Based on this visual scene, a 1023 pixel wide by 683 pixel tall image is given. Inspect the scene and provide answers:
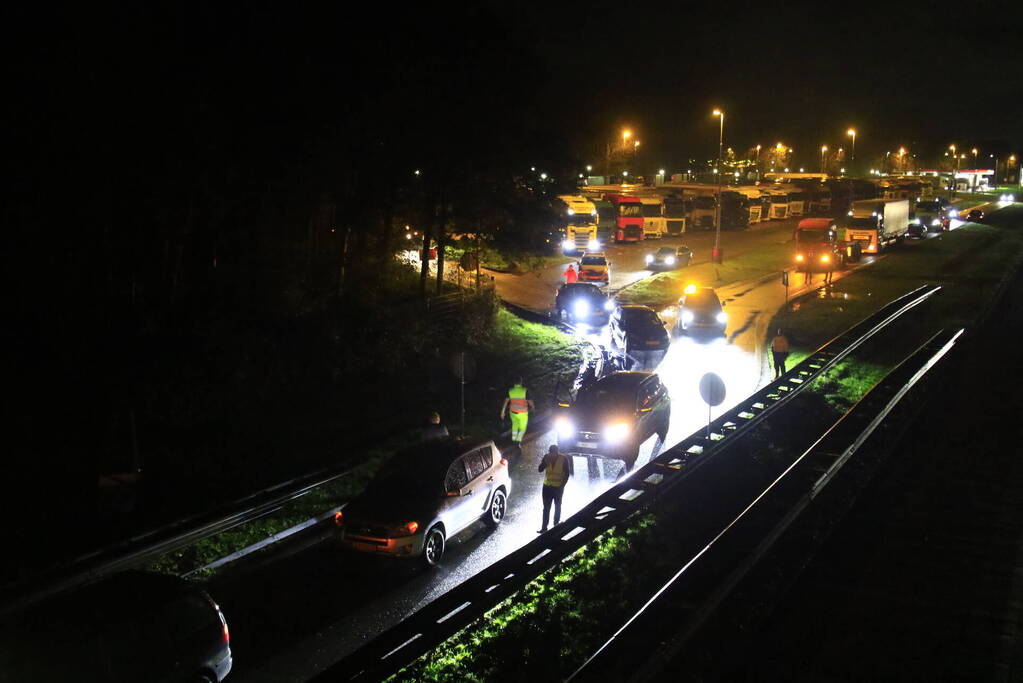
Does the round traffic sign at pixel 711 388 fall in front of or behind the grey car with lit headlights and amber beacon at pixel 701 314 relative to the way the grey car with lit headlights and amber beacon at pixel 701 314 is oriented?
in front

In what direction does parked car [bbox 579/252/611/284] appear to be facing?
toward the camera

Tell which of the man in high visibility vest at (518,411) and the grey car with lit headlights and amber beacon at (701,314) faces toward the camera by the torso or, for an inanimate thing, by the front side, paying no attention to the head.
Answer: the grey car with lit headlights and amber beacon

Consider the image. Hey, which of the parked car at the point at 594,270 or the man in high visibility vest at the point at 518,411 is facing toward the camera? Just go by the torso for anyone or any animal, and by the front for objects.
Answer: the parked car

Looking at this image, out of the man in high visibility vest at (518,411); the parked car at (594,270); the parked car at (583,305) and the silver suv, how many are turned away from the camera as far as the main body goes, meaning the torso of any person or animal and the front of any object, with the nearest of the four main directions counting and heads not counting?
1

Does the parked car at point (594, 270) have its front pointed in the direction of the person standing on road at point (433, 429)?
yes

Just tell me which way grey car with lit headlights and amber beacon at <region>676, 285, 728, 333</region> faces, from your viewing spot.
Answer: facing the viewer

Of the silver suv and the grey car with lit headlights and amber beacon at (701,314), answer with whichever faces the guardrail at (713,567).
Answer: the grey car with lit headlights and amber beacon

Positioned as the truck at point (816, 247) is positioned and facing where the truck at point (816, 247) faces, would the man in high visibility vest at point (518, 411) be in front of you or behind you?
in front

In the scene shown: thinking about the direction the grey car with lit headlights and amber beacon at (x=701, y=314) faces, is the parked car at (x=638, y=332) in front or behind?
in front
